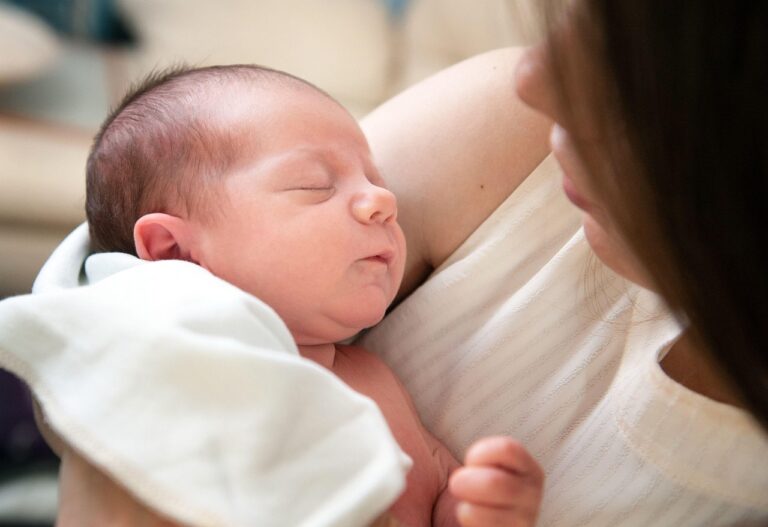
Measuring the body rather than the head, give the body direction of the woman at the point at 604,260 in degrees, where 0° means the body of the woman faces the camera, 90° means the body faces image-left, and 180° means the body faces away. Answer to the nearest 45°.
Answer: approximately 45°

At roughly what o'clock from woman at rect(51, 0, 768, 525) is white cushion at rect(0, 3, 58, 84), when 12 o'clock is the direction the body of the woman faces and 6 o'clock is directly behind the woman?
The white cushion is roughly at 3 o'clock from the woman.

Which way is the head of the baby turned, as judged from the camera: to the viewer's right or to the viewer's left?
to the viewer's right
